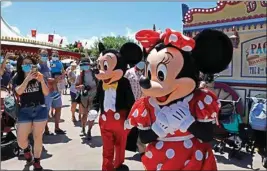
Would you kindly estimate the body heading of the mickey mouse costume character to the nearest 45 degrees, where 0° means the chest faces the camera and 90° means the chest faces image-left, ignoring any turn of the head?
approximately 45°

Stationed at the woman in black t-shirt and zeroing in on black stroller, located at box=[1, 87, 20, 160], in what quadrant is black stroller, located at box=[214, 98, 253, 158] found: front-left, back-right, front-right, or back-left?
back-right

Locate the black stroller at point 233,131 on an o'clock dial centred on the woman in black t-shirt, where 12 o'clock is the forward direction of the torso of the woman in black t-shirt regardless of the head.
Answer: The black stroller is roughly at 9 o'clock from the woman in black t-shirt.

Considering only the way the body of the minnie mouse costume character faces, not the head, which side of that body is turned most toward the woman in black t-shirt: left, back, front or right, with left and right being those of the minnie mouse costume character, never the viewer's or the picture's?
right

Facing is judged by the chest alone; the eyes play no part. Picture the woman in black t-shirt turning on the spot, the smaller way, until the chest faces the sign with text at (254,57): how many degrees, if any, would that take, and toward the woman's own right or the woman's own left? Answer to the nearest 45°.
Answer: approximately 90° to the woman's own left

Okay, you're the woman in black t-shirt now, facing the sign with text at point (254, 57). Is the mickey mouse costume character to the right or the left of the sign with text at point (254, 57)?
right

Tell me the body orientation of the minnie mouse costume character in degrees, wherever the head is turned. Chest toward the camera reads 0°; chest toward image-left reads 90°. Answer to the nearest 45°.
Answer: approximately 45°

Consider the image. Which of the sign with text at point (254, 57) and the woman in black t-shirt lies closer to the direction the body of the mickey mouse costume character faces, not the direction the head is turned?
the woman in black t-shirt
